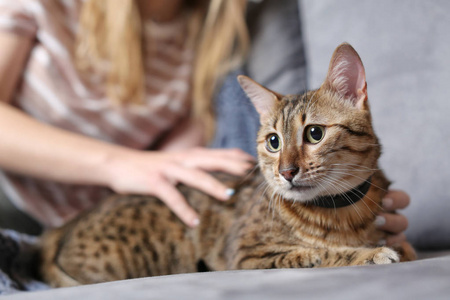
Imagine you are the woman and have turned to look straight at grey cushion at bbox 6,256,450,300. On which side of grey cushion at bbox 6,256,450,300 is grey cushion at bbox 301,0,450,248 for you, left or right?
left

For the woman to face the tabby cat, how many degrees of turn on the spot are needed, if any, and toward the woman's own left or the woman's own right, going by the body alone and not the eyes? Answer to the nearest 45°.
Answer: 0° — they already face it

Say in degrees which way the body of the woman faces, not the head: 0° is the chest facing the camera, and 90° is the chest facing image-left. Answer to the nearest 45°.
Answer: approximately 315°
